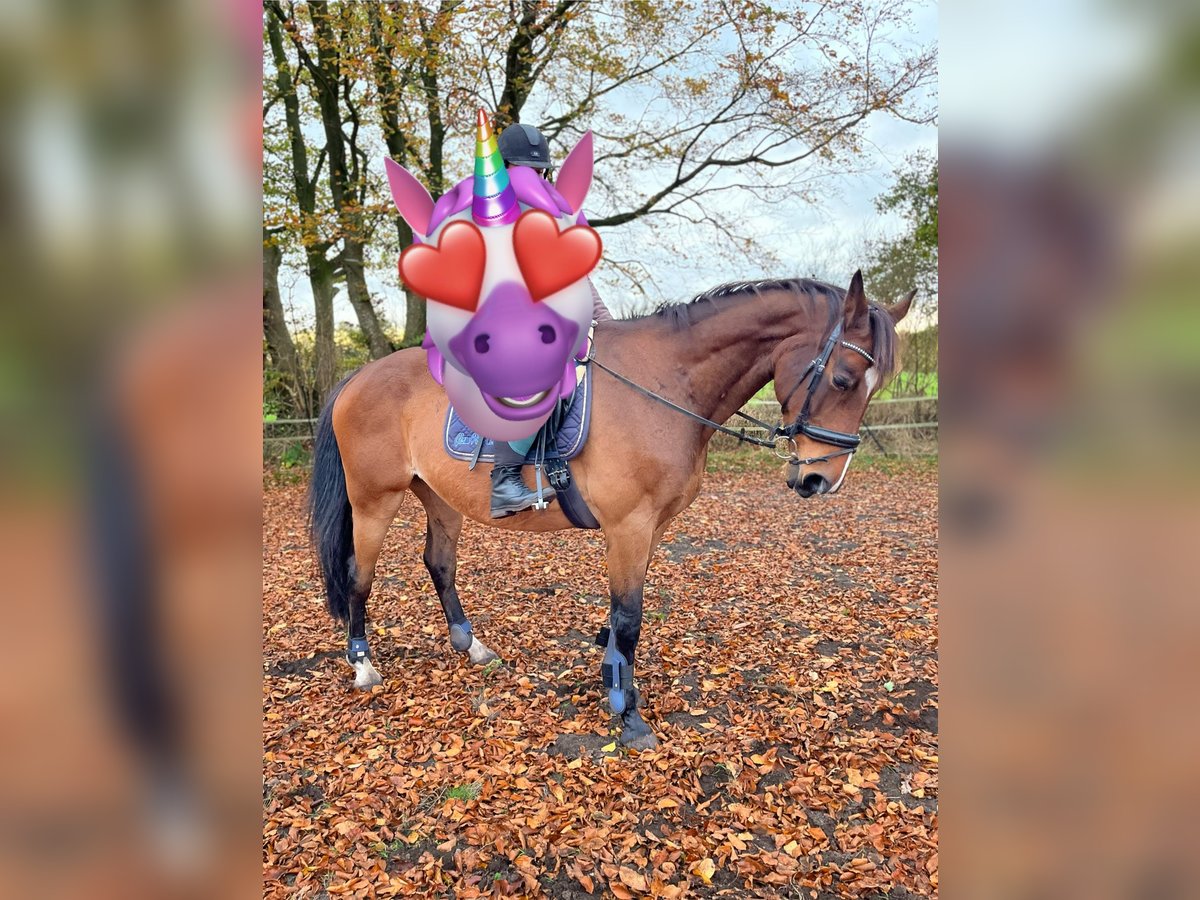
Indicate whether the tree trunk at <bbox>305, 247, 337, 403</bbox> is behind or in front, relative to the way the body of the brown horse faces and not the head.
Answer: behind

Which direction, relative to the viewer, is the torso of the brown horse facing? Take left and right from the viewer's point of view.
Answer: facing the viewer and to the right of the viewer

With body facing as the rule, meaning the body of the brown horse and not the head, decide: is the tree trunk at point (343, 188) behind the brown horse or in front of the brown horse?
behind

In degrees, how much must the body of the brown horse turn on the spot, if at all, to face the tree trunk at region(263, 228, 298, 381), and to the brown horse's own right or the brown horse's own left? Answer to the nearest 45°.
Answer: approximately 180°
